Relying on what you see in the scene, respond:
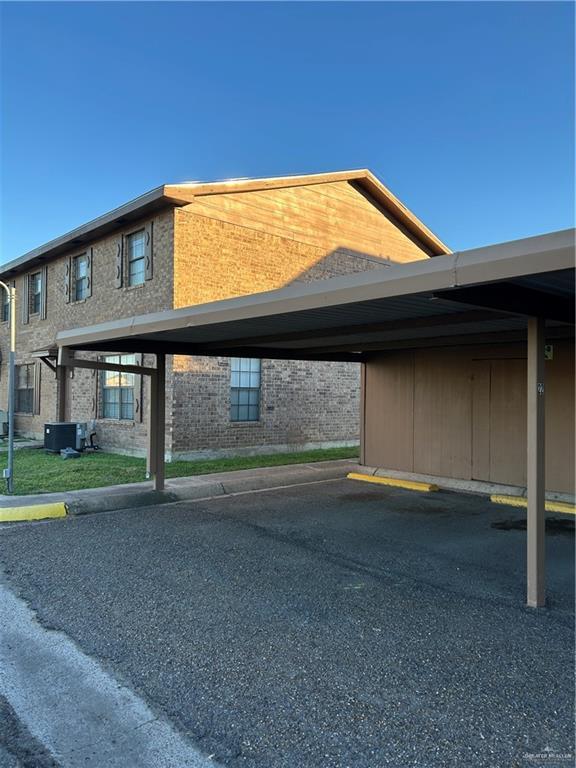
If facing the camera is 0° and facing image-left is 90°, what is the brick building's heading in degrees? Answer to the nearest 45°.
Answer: approximately 45°

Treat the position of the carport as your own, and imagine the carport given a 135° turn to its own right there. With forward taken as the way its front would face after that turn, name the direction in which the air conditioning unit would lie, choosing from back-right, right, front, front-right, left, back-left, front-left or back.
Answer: front-left

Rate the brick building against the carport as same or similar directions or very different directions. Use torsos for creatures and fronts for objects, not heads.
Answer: same or similar directions

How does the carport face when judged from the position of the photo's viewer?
facing the viewer and to the left of the viewer

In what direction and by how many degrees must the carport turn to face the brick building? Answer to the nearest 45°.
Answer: approximately 135° to its right

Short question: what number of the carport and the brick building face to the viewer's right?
0

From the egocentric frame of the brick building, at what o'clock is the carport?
The carport is roughly at 10 o'clock from the brick building.
